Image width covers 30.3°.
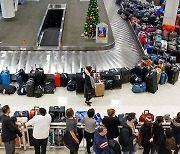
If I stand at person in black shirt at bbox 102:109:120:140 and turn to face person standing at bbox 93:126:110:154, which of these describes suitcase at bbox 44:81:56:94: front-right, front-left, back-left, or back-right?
back-right

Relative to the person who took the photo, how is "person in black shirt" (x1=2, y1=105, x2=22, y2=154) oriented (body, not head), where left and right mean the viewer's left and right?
facing away from the viewer and to the right of the viewer

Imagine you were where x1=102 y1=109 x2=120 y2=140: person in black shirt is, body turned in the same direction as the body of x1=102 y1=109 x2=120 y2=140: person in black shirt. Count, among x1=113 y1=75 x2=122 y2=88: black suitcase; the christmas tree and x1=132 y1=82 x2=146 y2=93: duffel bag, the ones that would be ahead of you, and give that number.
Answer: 3

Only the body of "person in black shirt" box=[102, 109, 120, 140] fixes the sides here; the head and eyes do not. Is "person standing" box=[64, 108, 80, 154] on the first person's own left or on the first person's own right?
on the first person's own left

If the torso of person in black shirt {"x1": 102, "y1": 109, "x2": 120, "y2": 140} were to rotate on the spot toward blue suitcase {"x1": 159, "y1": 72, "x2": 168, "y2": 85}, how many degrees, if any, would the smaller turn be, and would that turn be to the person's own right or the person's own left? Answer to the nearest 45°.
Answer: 0° — they already face it

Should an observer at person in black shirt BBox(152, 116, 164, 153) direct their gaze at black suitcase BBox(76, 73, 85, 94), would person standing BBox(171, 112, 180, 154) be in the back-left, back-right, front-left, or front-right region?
back-right

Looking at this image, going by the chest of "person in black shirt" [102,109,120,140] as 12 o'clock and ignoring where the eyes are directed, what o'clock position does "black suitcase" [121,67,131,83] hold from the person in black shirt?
The black suitcase is roughly at 12 o'clock from the person in black shirt.
